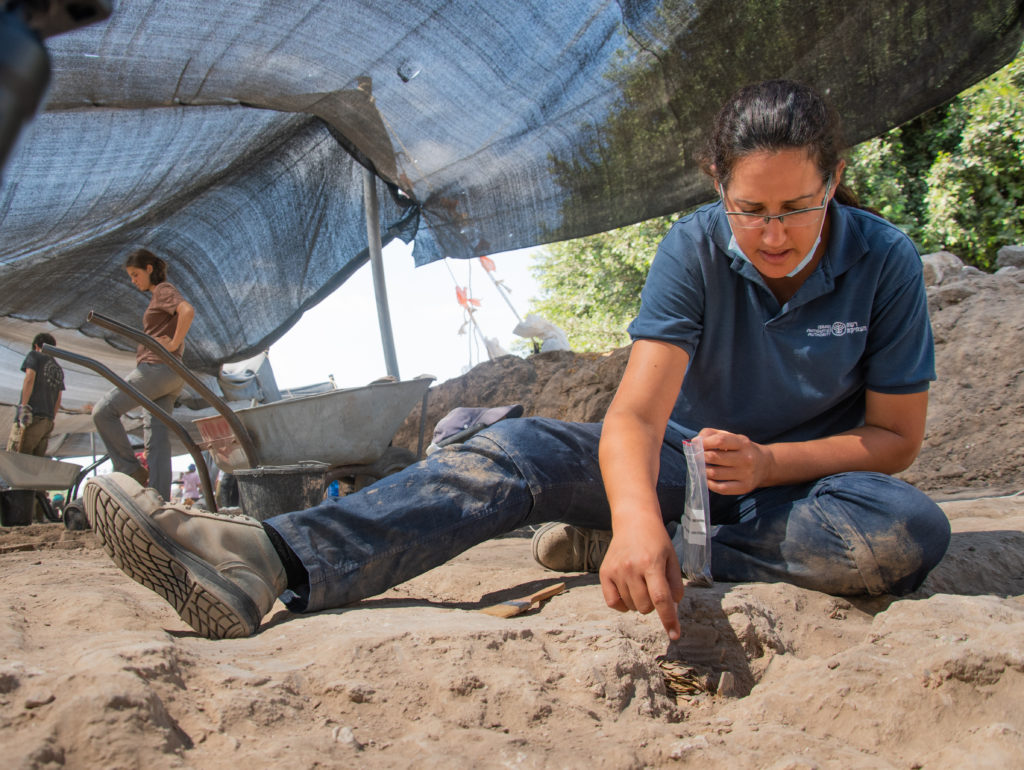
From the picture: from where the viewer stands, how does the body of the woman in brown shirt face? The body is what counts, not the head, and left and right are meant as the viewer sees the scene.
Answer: facing to the left of the viewer

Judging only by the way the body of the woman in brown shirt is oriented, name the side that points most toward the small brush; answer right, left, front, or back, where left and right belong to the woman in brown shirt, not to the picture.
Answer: left

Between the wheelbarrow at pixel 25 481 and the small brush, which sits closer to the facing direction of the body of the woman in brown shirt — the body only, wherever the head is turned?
the wheelbarrow

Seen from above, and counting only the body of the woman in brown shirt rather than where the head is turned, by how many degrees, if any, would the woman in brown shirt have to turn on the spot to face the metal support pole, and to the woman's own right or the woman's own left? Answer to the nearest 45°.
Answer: approximately 180°
